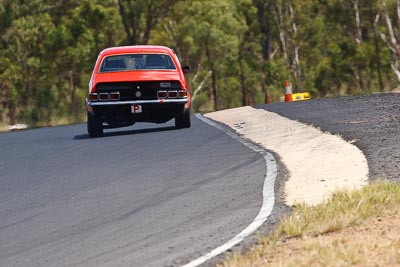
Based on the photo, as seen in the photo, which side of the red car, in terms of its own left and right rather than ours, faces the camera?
back
